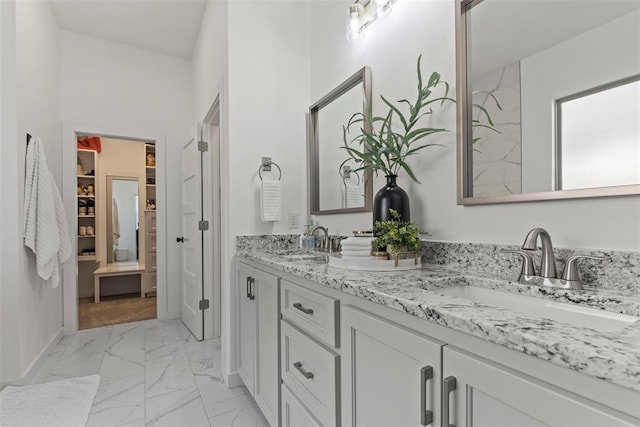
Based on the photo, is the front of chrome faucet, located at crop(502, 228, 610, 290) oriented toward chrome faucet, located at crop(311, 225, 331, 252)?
no

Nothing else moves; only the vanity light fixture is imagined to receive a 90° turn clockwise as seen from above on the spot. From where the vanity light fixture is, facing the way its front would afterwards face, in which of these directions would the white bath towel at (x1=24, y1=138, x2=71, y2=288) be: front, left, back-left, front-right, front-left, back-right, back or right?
front-left

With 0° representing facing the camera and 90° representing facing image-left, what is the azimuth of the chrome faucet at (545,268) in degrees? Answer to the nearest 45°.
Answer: approximately 45°

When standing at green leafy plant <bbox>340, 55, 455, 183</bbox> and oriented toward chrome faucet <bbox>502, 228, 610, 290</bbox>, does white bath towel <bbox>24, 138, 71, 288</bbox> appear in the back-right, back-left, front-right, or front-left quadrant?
back-right

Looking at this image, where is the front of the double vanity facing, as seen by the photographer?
facing the viewer and to the left of the viewer

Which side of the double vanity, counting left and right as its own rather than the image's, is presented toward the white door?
right

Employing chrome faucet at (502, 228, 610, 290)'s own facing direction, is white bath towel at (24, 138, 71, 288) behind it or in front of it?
in front

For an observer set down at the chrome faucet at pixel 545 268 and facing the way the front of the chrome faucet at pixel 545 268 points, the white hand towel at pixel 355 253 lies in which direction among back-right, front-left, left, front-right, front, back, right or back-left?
front-right

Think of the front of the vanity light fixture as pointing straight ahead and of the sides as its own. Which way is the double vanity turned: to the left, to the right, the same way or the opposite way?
the same way

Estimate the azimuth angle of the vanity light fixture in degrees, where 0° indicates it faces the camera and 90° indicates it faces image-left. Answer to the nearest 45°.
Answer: approximately 45°
